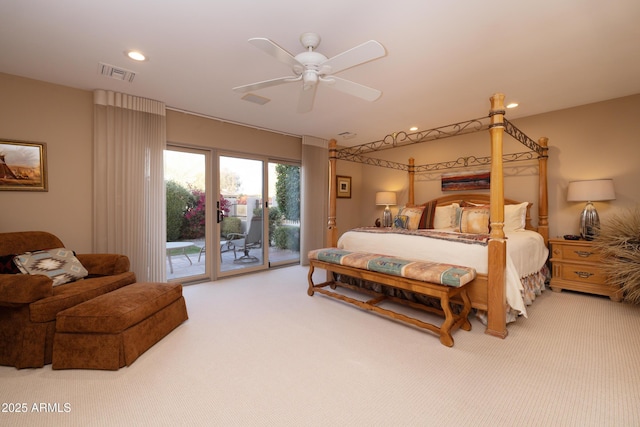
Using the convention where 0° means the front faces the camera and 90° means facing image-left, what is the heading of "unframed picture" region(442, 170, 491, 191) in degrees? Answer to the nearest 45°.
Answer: approximately 45°

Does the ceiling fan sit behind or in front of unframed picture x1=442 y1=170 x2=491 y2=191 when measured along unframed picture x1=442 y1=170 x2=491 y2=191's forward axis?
in front

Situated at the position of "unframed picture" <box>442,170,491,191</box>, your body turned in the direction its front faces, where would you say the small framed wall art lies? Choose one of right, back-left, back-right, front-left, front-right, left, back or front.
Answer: front-right

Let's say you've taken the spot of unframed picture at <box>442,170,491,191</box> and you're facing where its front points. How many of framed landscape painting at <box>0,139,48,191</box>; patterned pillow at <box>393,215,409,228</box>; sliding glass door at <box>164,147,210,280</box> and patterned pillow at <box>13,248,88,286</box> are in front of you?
4

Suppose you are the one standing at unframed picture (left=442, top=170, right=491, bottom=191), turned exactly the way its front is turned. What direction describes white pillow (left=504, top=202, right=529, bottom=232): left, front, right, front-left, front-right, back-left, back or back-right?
left

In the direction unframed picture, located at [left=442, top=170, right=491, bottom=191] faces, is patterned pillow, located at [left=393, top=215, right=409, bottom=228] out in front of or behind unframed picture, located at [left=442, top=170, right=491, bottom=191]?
in front

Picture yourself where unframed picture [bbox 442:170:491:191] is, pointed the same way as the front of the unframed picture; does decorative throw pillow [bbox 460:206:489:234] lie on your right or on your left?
on your left

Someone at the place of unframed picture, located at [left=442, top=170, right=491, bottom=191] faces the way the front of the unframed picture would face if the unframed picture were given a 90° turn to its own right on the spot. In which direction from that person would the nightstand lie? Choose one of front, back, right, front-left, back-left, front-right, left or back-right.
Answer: back

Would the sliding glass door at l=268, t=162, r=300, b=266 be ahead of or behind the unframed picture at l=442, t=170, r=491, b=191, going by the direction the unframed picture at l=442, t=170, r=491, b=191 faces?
ahead
